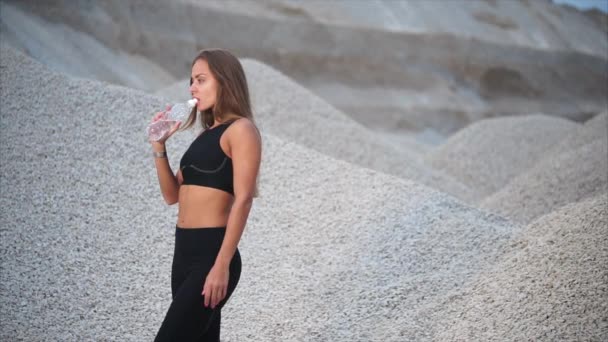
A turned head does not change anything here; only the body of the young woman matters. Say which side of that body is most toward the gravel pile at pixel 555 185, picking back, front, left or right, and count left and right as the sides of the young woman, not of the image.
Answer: back

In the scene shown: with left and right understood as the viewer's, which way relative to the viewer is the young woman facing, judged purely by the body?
facing the viewer and to the left of the viewer

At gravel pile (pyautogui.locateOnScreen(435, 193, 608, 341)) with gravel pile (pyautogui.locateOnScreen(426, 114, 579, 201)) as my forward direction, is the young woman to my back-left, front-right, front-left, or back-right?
back-left

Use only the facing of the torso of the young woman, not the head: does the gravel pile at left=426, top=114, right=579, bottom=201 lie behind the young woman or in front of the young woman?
behind

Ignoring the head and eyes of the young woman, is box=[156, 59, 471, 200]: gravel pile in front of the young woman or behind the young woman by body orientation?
behind

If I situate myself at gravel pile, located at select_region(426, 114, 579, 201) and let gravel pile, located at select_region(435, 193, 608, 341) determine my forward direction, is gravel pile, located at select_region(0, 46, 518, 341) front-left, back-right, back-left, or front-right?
front-right

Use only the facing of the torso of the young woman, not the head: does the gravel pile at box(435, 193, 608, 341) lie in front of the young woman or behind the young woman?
behind

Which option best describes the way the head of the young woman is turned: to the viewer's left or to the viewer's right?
to the viewer's left

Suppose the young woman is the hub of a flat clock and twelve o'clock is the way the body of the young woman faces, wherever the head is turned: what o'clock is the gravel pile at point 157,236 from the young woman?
The gravel pile is roughly at 4 o'clock from the young woman.

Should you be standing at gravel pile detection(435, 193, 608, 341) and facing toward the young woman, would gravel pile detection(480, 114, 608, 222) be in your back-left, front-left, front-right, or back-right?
back-right
